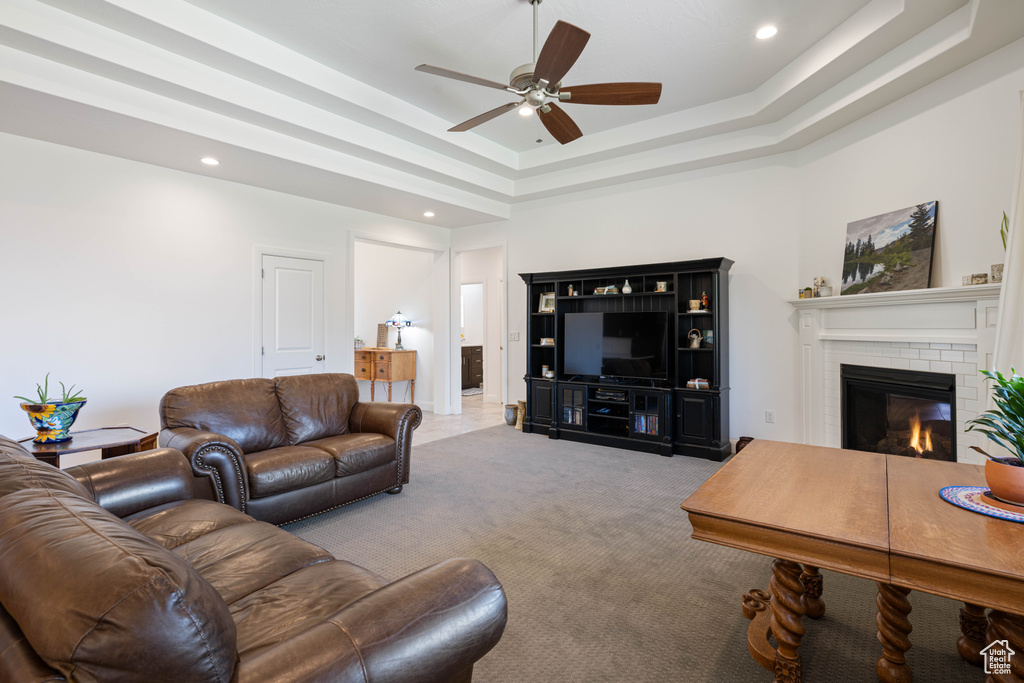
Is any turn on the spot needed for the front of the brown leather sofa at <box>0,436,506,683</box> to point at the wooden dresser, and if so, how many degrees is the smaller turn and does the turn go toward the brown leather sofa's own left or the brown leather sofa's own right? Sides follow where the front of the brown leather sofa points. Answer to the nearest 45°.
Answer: approximately 45° to the brown leather sofa's own left

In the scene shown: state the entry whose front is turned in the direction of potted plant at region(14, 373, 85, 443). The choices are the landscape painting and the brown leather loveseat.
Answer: the landscape painting

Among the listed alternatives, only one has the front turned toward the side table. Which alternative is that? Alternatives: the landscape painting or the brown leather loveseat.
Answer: the landscape painting

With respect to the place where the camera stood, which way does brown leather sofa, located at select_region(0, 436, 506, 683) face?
facing away from the viewer and to the right of the viewer

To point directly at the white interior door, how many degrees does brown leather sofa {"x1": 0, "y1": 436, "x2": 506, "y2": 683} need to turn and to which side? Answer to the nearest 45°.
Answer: approximately 45° to its left

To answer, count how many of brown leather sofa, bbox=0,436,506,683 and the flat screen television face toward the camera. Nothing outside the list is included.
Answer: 1
